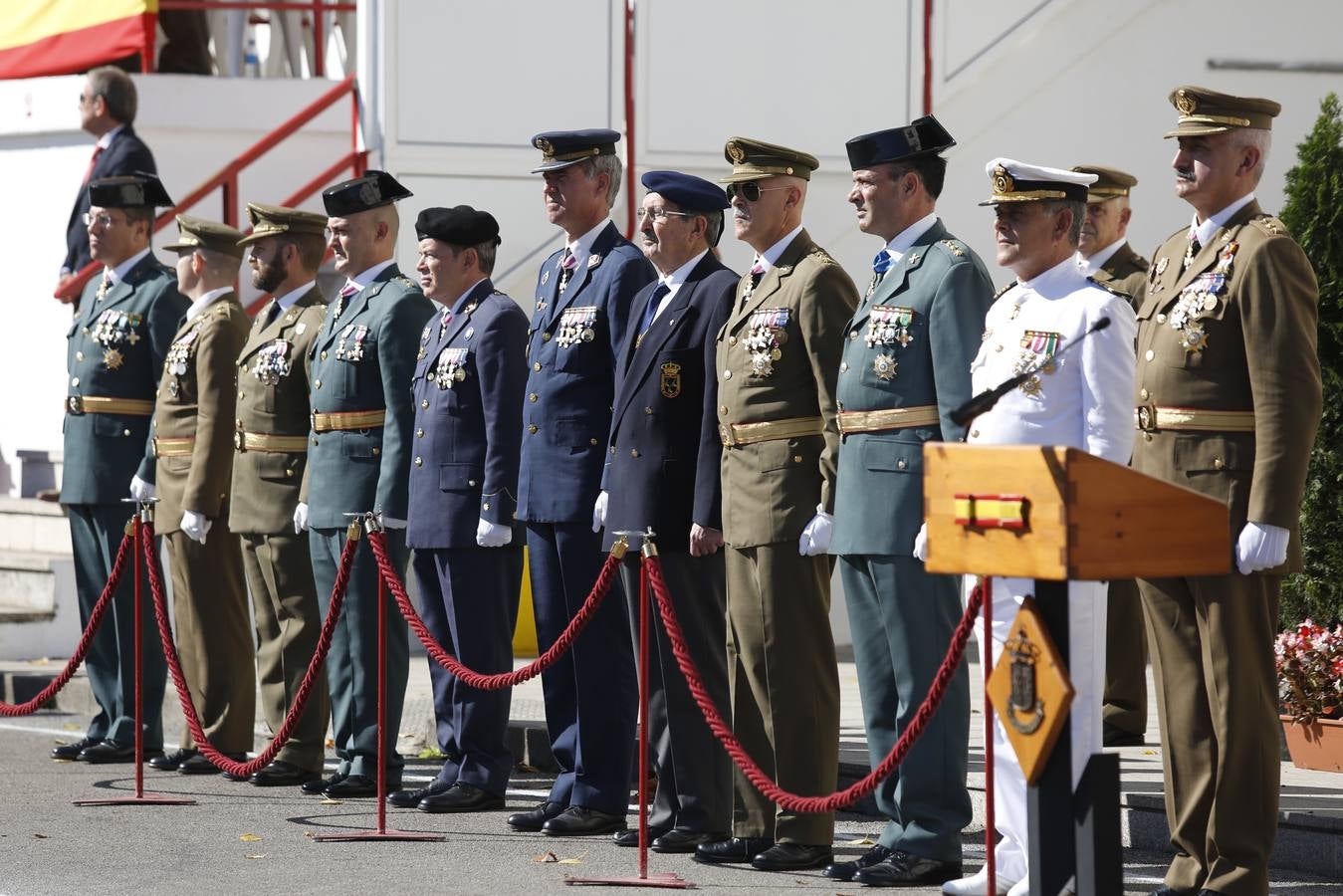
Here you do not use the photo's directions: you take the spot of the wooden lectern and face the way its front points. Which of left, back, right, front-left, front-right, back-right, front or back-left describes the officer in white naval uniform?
back-right

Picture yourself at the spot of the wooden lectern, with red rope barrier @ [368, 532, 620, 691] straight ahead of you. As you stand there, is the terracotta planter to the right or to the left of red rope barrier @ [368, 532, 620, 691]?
right

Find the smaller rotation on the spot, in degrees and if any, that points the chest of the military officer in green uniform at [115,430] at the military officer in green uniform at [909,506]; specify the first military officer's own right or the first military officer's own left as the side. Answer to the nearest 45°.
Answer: approximately 90° to the first military officer's own left

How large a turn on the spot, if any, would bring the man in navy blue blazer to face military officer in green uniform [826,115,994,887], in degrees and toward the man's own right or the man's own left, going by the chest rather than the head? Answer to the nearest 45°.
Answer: approximately 90° to the man's own left

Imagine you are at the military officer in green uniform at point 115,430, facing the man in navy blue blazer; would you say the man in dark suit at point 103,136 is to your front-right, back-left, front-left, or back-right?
back-left
